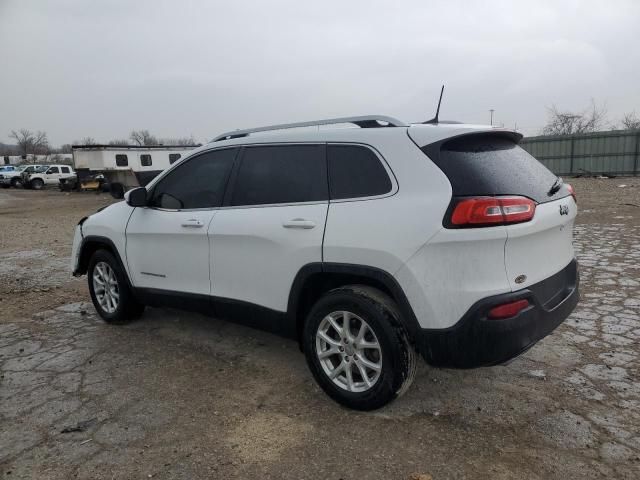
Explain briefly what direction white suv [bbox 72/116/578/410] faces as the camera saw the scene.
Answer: facing away from the viewer and to the left of the viewer

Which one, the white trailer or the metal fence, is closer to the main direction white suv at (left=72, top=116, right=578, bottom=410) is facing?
the white trailer

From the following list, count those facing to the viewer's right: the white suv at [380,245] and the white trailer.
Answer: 0

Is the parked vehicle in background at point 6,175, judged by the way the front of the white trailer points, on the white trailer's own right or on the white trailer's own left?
on the white trailer's own right

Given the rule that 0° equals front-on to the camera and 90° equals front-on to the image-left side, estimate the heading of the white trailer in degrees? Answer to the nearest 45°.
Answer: approximately 90°

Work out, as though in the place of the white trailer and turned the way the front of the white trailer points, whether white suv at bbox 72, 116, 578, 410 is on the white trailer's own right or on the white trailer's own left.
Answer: on the white trailer's own left

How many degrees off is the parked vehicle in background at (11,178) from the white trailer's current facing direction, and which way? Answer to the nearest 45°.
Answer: approximately 45° to its right

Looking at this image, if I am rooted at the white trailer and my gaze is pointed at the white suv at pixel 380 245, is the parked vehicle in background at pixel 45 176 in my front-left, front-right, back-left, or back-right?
back-right

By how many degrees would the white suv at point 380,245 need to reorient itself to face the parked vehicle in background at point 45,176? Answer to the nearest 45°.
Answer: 0° — it already faces it

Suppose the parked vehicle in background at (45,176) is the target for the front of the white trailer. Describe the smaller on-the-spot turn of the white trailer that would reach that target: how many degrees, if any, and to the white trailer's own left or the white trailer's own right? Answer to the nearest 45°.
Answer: approximately 45° to the white trailer's own right

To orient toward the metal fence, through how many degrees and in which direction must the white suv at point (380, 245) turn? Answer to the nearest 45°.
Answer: approximately 90° to its right

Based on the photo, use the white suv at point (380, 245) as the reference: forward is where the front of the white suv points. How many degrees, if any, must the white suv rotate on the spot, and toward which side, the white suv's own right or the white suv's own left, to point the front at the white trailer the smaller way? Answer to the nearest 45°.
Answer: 0° — it already faces it

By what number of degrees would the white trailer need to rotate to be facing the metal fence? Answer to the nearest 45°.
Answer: approximately 135° to its left

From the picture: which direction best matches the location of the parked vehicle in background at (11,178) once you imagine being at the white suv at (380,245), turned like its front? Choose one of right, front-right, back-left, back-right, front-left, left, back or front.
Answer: front
